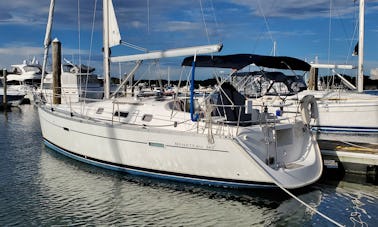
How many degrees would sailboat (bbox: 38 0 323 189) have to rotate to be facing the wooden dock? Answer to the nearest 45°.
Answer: approximately 135° to its right

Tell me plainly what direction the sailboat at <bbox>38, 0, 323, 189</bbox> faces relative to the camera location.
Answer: facing away from the viewer and to the left of the viewer
